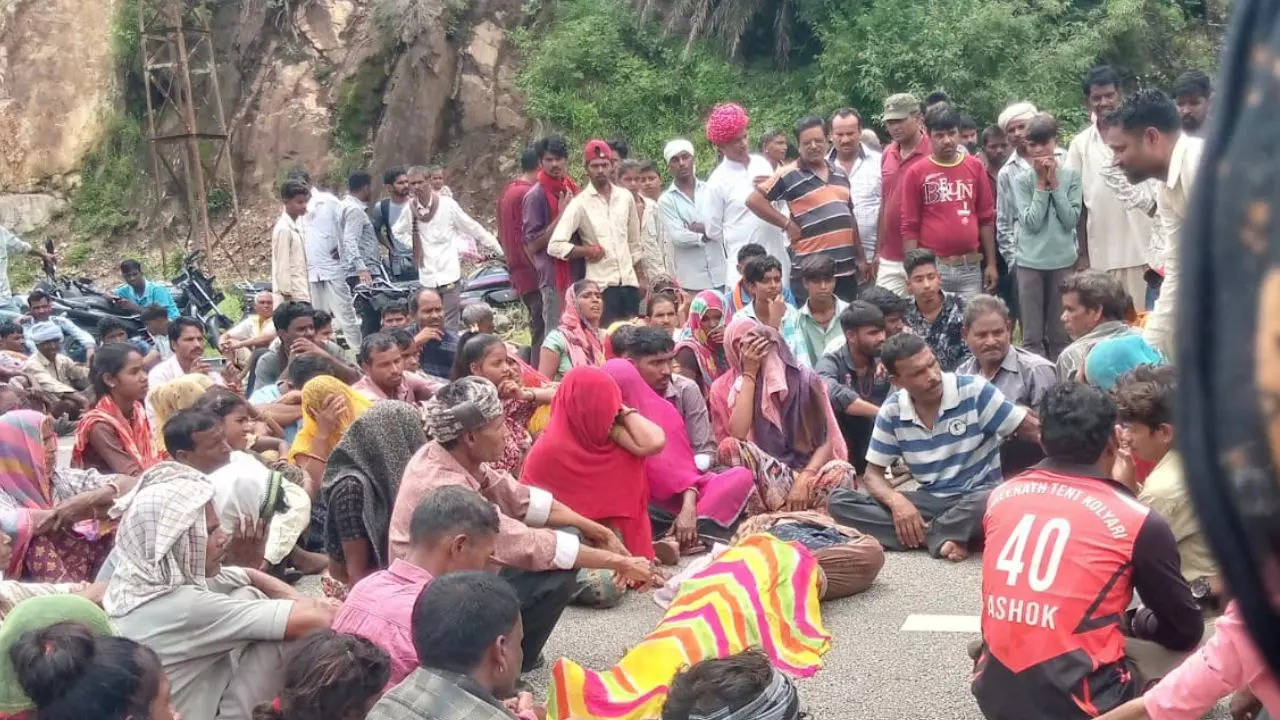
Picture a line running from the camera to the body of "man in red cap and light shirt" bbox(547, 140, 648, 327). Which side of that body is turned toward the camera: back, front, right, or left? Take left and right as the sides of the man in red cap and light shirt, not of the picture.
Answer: front

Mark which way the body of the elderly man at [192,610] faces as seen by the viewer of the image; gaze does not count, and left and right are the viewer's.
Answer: facing to the right of the viewer

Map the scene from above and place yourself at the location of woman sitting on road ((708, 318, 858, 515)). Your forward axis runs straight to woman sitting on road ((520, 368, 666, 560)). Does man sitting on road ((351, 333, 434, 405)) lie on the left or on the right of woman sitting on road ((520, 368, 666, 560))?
right

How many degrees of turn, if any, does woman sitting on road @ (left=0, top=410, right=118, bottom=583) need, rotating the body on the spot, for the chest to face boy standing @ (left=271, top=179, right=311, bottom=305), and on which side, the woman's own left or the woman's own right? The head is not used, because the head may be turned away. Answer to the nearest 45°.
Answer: approximately 90° to the woman's own left

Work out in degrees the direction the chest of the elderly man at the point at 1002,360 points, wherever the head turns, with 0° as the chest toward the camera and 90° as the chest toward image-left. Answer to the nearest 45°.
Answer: approximately 45°

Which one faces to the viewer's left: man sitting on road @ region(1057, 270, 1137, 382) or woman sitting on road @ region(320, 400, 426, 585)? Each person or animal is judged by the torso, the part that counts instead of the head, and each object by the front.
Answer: the man sitting on road

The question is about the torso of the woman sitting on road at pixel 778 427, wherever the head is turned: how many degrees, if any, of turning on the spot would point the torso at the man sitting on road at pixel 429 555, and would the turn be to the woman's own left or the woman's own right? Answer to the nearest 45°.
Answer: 0° — they already face them

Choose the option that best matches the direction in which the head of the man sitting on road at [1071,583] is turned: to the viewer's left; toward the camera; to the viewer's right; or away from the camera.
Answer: away from the camera

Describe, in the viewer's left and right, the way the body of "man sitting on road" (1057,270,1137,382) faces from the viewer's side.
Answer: facing to the left of the viewer

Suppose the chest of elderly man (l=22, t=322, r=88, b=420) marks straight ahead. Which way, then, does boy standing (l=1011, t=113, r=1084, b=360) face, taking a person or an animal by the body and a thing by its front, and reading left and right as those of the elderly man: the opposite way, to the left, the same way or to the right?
to the right

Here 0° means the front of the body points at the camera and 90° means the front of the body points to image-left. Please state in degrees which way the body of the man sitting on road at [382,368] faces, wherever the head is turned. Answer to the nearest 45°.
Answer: approximately 315°

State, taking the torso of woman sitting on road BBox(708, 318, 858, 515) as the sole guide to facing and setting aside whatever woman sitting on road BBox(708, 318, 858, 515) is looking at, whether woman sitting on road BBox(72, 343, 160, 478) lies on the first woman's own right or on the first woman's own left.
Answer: on the first woman's own right

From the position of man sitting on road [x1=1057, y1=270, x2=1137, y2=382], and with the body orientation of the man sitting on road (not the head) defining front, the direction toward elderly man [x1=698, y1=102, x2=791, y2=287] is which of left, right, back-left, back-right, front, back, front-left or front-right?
front-right

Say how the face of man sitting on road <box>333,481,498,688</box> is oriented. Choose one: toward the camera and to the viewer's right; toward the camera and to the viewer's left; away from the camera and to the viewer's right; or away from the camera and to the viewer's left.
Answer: away from the camera and to the viewer's right

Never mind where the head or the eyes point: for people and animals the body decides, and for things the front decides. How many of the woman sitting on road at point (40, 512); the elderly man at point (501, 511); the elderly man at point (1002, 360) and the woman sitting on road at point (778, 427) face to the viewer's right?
2
